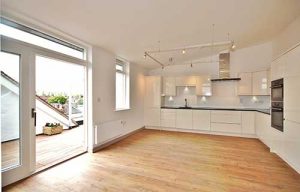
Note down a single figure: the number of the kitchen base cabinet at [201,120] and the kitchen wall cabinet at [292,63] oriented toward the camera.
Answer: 1

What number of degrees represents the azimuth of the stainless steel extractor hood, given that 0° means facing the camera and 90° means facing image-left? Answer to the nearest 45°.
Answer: approximately 0°

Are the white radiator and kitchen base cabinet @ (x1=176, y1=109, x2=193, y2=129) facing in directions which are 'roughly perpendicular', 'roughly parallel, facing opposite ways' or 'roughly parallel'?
roughly perpendicular

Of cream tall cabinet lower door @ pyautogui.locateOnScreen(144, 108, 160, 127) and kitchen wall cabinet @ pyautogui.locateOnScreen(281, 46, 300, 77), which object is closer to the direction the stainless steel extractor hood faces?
the kitchen wall cabinet

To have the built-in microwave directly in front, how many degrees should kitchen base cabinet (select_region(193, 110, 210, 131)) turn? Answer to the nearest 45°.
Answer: approximately 45° to its left

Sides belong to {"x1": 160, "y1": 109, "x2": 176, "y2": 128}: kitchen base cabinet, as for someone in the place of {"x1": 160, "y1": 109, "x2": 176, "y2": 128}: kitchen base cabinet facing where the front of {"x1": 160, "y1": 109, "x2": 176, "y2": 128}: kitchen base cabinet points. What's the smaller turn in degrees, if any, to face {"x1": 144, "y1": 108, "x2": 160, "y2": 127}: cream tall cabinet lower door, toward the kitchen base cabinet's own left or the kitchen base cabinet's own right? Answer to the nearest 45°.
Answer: approximately 90° to the kitchen base cabinet's own right

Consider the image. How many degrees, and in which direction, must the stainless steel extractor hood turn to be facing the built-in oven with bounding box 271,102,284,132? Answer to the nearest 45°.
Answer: approximately 45° to its left

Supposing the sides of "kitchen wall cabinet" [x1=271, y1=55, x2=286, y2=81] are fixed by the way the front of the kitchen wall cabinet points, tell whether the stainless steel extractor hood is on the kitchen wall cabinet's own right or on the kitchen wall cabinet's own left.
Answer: on the kitchen wall cabinet's own right

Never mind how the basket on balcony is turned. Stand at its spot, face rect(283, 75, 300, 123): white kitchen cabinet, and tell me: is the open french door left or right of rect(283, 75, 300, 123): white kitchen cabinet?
right

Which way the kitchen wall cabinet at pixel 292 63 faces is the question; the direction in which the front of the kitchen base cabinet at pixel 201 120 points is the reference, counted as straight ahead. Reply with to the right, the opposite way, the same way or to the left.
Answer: to the right

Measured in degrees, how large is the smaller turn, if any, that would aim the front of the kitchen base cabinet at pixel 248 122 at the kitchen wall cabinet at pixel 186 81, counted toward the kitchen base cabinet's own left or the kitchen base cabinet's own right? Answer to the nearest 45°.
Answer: approximately 90° to the kitchen base cabinet's own right

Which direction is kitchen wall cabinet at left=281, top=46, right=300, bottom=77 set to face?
to the viewer's left

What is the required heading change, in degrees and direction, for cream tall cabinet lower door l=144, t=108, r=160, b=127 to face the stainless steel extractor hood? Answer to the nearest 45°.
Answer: approximately 90° to its left
